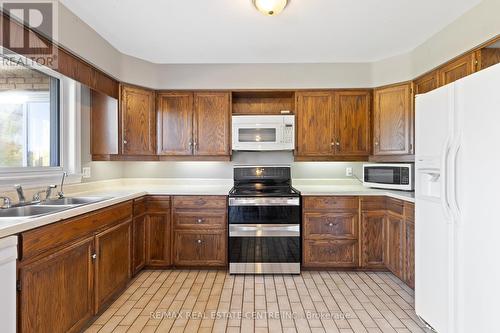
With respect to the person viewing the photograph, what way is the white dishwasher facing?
facing the viewer and to the right of the viewer

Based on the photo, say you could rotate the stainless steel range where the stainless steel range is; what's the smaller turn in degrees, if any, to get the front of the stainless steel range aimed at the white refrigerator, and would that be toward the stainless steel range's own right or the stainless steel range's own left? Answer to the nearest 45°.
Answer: approximately 45° to the stainless steel range's own left

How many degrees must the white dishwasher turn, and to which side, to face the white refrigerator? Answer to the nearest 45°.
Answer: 0° — it already faces it

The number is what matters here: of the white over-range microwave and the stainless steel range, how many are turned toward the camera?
2

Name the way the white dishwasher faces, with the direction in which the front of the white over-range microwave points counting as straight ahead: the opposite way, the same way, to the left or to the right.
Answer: to the left

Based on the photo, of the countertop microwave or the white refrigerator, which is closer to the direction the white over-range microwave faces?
the white refrigerator

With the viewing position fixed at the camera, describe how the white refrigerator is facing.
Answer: facing the viewer and to the left of the viewer

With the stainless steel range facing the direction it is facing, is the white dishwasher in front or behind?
in front

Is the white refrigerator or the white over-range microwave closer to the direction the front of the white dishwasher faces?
the white refrigerator

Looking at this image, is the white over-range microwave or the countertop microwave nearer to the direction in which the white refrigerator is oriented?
the white over-range microwave

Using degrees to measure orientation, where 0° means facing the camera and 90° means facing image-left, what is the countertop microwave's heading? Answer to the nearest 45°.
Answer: approximately 45°

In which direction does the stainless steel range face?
toward the camera

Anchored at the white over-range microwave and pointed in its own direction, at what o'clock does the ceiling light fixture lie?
The ceiling light fixture is roughly at 12 o'clock from the white over-range microwave.

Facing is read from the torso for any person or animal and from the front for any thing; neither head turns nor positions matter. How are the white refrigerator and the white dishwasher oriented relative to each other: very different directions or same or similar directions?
very different directions

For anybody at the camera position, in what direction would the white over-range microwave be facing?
facing the viewer
